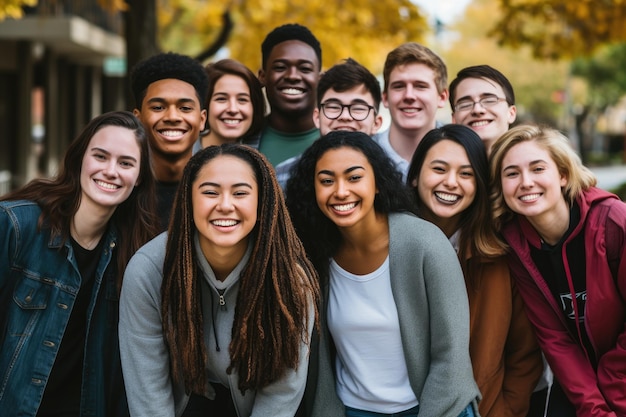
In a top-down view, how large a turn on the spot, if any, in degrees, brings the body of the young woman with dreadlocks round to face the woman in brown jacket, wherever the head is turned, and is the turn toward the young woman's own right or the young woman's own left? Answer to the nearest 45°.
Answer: approximately 90° to the young woman's own left

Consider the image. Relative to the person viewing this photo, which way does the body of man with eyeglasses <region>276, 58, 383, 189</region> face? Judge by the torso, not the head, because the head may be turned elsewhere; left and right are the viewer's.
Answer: facing the viewer

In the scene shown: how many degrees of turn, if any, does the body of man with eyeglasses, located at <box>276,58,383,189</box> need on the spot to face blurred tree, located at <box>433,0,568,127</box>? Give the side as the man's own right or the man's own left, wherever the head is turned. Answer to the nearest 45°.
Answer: approximately 180°

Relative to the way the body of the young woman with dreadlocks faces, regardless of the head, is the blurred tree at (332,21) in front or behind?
behind

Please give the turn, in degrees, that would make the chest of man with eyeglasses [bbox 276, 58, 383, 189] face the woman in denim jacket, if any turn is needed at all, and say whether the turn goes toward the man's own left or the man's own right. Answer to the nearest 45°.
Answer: approximately 45° to the man's own right

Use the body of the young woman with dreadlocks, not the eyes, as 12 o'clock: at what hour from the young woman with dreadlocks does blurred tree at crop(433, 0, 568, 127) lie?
The blurred tree is roughly at 7 o'clock from the young woman with dreadlocks.

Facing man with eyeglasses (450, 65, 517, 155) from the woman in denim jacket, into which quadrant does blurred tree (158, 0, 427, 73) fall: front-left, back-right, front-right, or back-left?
front-left

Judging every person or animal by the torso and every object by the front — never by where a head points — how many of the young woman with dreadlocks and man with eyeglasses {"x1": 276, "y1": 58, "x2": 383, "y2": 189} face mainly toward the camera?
2

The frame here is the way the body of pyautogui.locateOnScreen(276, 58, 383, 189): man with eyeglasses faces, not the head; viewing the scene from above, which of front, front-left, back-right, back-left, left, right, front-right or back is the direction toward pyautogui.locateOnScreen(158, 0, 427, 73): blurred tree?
back
